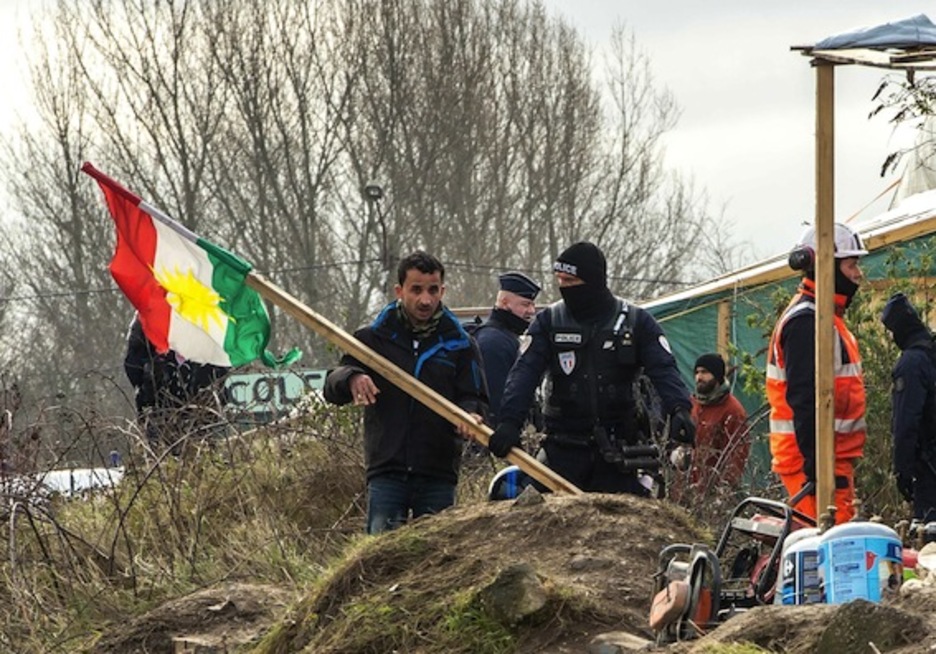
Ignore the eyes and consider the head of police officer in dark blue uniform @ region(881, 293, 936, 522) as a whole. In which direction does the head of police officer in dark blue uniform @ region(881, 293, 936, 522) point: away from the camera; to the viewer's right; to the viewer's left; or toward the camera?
to the viewer's left

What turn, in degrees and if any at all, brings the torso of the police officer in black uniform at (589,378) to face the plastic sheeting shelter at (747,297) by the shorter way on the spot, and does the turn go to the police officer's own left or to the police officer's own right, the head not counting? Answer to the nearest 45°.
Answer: approximately 180°

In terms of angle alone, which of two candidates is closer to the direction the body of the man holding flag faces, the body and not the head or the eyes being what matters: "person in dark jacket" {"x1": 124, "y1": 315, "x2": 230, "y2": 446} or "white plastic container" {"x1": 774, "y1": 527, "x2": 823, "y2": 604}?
the white plastic container

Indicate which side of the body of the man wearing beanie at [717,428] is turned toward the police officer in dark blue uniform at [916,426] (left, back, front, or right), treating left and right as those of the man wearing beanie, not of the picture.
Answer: left

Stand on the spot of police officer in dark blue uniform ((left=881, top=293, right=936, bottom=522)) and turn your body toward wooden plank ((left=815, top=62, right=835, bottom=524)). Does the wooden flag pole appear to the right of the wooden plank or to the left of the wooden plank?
right

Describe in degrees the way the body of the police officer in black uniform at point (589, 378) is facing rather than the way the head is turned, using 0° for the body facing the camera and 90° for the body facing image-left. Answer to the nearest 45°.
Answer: approximately 0°

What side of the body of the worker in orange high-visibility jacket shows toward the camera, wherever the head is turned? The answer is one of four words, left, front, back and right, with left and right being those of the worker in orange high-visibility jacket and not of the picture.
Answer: right
